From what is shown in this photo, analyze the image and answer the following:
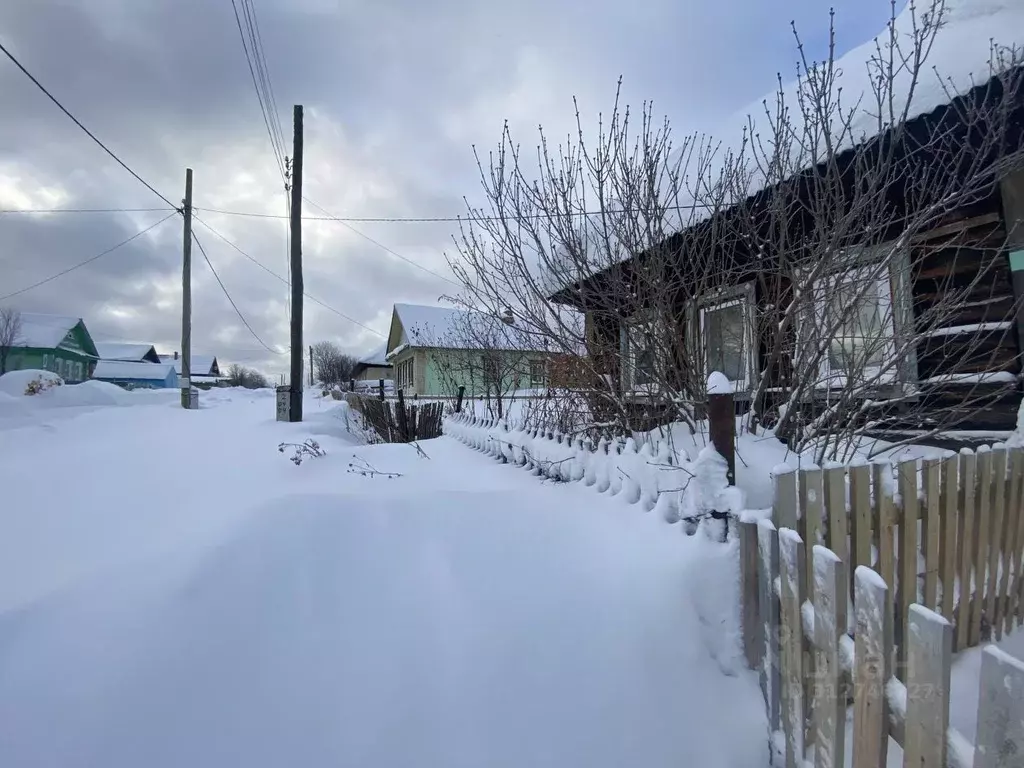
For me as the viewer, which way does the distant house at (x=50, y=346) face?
facing the viewer and to the right of the viewer

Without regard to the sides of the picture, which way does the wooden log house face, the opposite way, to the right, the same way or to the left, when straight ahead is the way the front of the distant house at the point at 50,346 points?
the opposite way

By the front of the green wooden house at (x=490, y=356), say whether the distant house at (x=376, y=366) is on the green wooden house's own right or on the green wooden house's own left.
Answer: on the green wooden house's own right

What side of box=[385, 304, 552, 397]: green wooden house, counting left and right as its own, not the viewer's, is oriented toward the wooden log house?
left

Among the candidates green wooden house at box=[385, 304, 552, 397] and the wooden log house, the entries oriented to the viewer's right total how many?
0

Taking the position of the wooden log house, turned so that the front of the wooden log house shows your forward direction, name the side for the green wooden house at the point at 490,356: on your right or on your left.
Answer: on your right

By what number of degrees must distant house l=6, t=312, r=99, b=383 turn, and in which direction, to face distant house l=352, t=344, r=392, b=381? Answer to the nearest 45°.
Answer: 0° — it already faces it

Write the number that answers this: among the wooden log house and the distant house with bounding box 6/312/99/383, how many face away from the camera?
0

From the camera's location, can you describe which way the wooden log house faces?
facing the viewer and to the left of the viewer

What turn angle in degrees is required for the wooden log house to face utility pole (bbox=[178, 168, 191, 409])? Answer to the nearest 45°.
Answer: approximately 45° to its right

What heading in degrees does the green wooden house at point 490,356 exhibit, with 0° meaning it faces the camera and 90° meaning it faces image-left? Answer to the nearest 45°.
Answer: approximately 45°

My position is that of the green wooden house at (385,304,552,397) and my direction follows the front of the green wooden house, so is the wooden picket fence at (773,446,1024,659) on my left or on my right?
on my left
